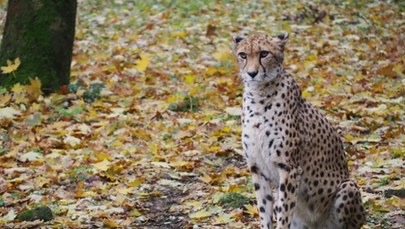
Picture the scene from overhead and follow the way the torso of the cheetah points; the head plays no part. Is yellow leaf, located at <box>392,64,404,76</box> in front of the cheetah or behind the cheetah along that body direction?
behind

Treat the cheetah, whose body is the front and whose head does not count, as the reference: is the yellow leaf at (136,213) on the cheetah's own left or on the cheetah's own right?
on the cheetah's own right

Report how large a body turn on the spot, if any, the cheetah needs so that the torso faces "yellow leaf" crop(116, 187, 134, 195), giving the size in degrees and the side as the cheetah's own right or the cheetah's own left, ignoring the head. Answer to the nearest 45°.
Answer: approximately 90° to the cheetah's own right

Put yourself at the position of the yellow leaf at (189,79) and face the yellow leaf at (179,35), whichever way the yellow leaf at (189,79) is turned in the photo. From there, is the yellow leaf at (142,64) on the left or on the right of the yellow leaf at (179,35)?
left

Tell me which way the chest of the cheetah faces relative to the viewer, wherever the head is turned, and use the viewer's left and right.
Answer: facing the viewer and to the left of the viewer

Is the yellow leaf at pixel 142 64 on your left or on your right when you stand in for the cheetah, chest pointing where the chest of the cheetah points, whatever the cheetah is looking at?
on your right

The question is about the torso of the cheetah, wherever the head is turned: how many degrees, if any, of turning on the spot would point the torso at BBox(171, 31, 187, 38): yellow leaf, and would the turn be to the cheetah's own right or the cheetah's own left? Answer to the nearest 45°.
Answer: approximately 135° to the cheetah's own right

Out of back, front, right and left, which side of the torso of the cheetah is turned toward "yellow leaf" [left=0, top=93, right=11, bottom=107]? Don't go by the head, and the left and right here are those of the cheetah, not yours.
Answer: right

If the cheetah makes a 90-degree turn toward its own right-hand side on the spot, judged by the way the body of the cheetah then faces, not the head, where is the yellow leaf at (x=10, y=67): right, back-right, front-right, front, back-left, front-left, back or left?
front

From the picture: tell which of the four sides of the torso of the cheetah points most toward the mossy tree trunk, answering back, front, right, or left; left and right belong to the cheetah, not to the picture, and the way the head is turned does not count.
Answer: right

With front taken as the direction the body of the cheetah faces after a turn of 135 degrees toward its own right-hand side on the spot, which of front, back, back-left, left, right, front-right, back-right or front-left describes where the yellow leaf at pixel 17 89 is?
front-left

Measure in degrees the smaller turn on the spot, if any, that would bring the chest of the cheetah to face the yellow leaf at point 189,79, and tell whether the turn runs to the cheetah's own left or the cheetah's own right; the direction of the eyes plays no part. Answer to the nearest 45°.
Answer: approximately 135° to the cheetah's own right
